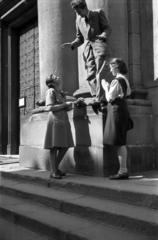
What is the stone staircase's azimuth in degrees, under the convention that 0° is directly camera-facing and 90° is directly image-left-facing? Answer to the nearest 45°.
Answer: approximately 45°

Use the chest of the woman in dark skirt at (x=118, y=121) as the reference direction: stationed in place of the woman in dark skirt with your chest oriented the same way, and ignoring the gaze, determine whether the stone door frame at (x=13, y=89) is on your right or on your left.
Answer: on your right

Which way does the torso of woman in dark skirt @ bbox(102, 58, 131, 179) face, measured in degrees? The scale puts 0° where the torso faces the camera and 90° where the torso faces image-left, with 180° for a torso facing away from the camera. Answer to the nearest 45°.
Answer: approximately 90°

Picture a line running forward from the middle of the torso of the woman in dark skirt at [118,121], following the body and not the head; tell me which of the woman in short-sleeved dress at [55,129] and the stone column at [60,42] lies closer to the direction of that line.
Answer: the woman in short-sleeved dress

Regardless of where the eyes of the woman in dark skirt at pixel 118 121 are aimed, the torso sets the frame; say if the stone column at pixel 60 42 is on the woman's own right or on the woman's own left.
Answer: on the woman's own right

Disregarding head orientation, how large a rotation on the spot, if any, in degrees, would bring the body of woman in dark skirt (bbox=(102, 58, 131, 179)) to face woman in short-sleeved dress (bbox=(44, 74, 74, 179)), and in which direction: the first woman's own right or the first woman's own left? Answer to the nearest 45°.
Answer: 0° — they already face them
